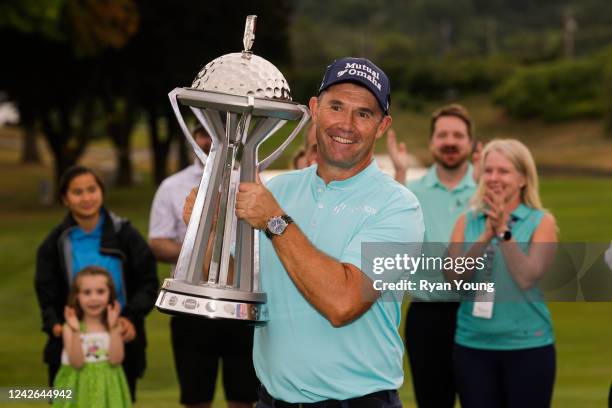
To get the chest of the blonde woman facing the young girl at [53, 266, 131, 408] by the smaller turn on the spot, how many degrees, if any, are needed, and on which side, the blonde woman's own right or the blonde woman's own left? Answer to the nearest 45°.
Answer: approximately 45° to the blonde woman's own right

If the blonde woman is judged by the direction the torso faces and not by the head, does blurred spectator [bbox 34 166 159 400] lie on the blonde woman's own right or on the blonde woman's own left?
on the blonde woman's own right

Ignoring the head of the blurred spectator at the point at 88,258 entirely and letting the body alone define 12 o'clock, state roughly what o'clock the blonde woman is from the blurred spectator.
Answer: The blonde woman is roughly at 10 o'clock from the blurred spectator.

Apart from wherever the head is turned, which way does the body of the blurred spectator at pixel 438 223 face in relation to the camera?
toward the camera

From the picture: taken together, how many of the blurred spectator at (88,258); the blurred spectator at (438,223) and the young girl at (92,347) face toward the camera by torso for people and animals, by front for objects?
3

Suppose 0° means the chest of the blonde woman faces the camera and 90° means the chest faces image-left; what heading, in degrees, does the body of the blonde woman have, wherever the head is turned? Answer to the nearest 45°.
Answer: approximately 45°

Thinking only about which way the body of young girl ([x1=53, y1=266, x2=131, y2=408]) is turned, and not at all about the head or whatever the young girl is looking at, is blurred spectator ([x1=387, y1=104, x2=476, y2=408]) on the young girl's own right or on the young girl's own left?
on the young girl's own left

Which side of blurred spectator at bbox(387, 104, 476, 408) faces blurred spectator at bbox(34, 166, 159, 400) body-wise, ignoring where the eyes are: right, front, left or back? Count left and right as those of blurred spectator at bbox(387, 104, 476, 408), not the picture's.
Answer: right

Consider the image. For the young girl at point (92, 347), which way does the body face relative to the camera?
toward the camera
